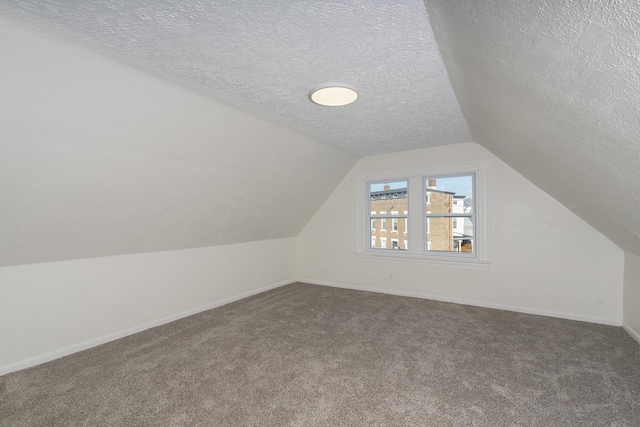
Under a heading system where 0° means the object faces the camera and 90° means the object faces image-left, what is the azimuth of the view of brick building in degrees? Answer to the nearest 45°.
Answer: approximately 45°
